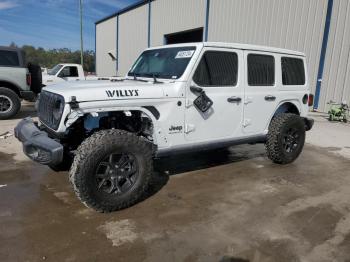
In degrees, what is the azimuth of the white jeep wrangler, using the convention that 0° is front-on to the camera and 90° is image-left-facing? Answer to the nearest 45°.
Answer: approximately 45°

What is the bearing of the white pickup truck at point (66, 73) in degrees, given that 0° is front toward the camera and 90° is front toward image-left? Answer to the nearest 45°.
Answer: approximately 45°

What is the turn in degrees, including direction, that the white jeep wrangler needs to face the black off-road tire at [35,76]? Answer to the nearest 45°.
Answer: approximately 90° to its right

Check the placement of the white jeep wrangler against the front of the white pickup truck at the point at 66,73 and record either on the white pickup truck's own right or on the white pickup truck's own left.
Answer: on the white pickup truck's own left

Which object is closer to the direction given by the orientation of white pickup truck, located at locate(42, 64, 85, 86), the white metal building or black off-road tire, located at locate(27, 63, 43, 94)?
the black off-road tire

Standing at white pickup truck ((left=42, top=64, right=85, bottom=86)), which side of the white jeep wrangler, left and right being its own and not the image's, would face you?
right

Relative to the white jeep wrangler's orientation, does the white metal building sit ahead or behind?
behind
